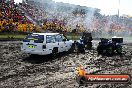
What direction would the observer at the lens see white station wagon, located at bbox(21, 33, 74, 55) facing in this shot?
facing away from the viewer and to the right of the viewer
